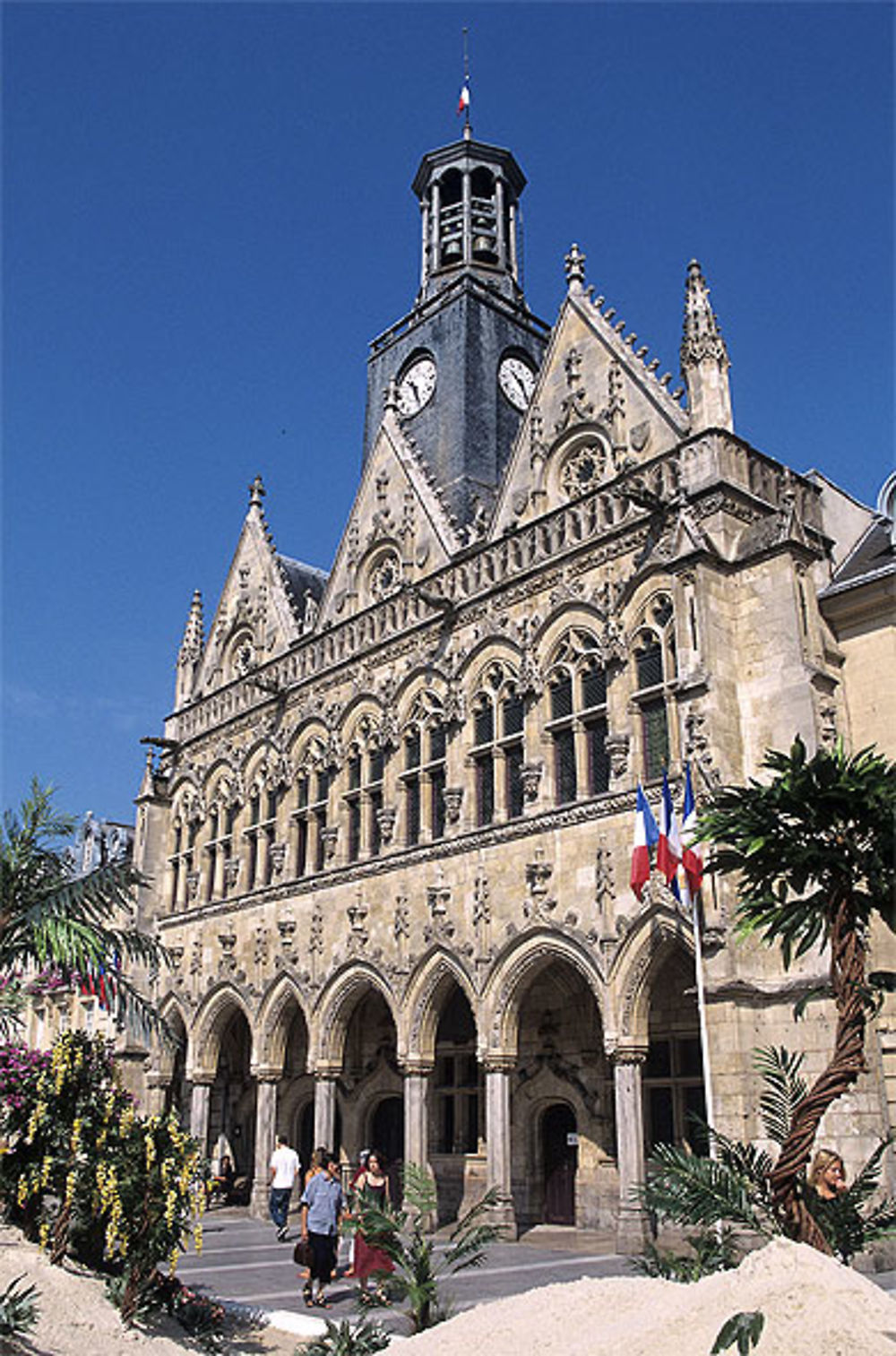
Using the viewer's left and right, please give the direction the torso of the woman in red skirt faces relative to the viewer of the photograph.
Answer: facing the viewer

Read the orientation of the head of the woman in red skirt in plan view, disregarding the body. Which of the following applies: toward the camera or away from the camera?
toward the camera

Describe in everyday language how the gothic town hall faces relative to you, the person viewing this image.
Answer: facing the viewer and to the left of the viewer

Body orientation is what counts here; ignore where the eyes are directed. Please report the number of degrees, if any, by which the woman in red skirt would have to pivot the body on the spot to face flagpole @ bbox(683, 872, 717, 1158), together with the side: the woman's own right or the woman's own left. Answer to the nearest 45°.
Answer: approximately 135° to the woman's own left

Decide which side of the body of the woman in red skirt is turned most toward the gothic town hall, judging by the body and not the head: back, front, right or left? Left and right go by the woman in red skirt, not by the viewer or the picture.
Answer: back

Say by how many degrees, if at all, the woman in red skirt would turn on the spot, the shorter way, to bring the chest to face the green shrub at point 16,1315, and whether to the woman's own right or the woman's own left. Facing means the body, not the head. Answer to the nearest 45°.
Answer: approximately 45° to the woman's own right

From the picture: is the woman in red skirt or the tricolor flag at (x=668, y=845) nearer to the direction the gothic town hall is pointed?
the woman in red skirt

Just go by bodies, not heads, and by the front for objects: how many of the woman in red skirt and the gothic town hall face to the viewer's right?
0

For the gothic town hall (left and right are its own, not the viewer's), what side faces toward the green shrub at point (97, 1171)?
front

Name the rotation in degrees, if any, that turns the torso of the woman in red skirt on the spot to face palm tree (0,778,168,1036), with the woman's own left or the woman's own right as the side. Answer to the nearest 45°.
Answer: approximately 90° to the woman's own right
